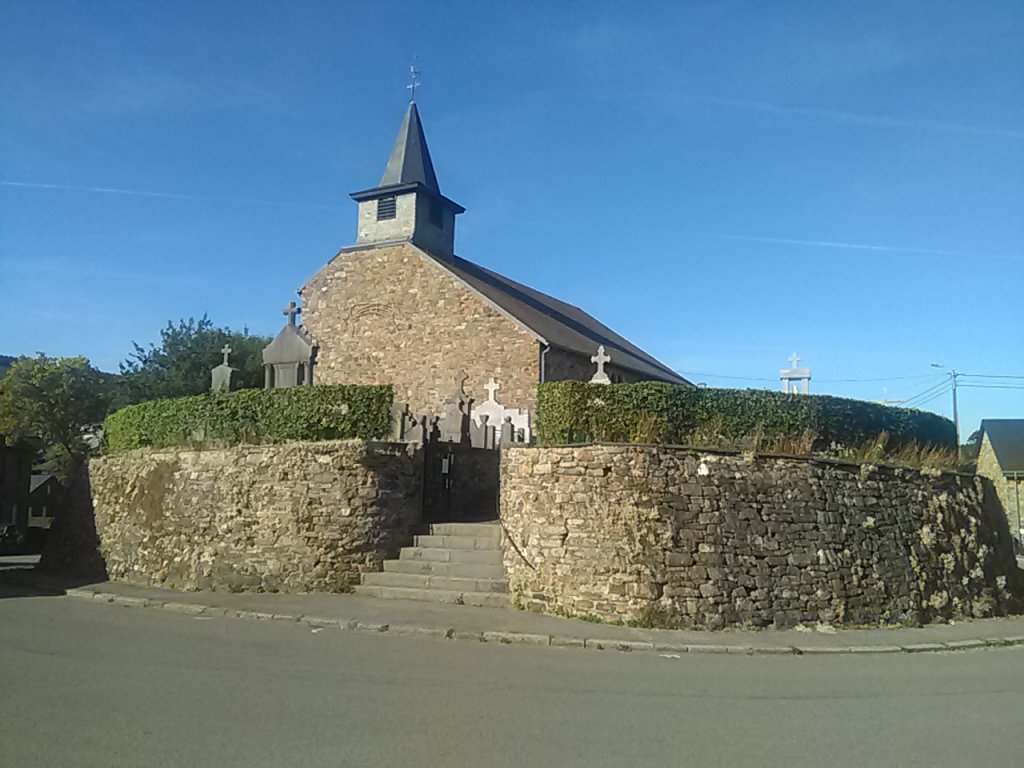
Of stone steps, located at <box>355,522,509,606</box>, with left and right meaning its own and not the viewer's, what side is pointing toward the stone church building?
back

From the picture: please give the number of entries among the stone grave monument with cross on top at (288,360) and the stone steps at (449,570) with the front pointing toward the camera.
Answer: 2

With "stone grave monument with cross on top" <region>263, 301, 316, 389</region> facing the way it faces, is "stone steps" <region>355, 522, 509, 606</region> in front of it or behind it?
in front

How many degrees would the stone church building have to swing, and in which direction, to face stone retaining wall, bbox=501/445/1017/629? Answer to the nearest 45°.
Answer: approximately 45° to its left

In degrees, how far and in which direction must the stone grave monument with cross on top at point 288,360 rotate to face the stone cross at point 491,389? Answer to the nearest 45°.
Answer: approximately 45° to its left

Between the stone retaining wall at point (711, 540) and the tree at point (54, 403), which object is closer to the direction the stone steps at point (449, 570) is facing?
the stone retaining wall

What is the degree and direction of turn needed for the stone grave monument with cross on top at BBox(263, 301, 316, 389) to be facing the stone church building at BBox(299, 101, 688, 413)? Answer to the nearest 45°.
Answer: approximately 90° to its left

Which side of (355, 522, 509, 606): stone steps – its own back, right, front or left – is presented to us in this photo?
front

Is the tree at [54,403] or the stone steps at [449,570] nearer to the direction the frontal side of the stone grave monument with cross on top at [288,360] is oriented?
the stone steps

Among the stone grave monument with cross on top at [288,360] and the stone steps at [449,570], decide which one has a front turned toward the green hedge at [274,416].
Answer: the stone grave monument with cross on top

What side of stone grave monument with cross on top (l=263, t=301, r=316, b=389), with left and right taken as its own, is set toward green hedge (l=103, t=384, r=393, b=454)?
front

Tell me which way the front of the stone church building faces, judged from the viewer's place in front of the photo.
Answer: facing the viewer and to the left of the viewer

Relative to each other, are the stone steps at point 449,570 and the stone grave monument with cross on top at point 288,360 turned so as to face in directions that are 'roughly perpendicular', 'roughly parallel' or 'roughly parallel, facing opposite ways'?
roughly parallel
